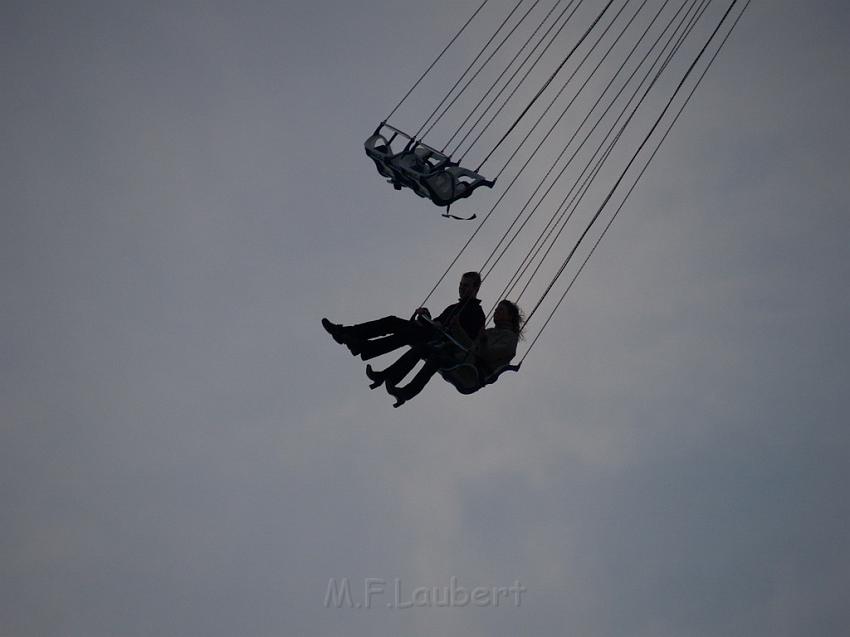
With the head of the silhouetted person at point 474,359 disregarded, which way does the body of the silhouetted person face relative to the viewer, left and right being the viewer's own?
facing to the left of the viewer
